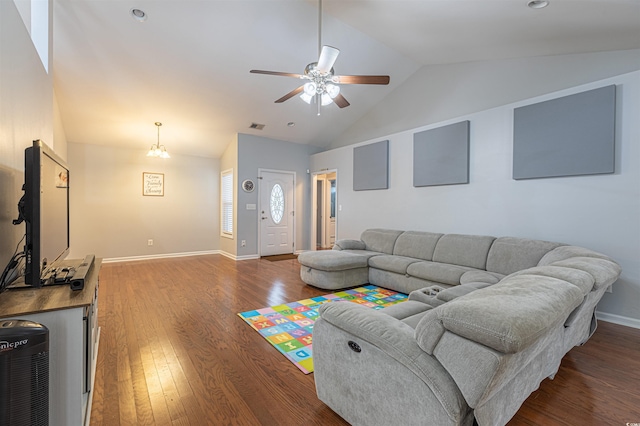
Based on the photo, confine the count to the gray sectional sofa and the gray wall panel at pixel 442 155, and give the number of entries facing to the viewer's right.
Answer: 0

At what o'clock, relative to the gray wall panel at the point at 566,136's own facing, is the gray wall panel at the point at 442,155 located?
the gray wall panel at the point at 442,155 is roughly at 2 o'clock from the gray wall panel at the point at 566,136.

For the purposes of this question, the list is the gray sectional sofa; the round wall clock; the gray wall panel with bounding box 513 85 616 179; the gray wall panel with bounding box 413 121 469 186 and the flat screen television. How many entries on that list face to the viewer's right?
1

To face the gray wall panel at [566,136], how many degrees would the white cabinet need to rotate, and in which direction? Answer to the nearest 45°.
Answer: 0° — it already faces it

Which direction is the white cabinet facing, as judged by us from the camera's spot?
facing to the right of the viewer

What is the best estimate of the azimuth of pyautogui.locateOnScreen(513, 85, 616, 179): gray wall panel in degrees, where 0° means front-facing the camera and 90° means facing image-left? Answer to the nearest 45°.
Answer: approximately 45°

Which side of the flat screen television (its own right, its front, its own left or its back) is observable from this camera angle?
right

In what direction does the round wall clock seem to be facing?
toward the camera

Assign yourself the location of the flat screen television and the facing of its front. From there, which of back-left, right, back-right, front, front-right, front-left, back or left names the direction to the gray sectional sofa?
front-right

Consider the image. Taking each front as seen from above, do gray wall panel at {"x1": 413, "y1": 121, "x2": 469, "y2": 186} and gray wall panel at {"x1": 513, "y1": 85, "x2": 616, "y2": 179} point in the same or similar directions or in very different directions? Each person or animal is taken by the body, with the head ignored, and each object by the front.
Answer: same or similar directions

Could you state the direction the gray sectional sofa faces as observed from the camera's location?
facing the viewer and to the left of the viewer

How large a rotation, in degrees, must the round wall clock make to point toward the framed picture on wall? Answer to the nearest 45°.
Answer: approximately 90° to its right

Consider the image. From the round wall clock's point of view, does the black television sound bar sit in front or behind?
in front

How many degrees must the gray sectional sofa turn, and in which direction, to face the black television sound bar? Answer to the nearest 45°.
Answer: approximately 45° to its right

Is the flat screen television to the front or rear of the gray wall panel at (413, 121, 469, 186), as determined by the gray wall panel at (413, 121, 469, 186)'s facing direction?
to the front

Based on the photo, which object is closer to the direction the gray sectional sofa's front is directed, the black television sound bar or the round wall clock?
the black television sound bar

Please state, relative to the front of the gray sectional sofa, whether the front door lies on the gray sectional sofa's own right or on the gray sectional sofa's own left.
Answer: on the gray sectional sofa's own right
